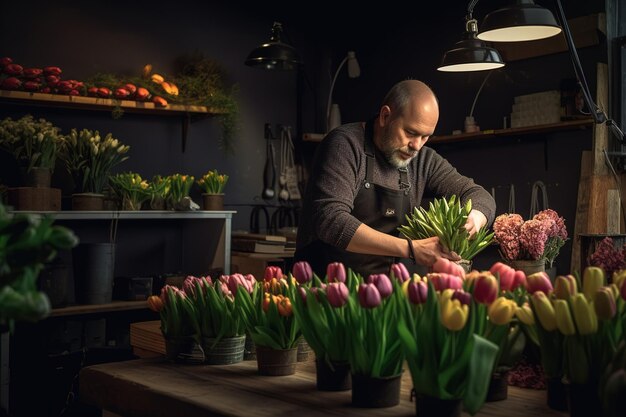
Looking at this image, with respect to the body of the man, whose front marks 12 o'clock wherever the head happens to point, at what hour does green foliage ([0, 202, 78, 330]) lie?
The green foliage is roughly at 2 o'clock from the man.

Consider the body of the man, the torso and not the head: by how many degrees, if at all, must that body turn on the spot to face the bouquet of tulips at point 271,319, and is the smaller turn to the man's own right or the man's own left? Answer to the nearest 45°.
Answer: approximately 45° to the man's own right

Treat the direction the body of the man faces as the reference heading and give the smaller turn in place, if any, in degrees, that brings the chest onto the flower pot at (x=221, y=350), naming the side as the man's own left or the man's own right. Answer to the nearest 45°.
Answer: approximately 45° to the man's own right

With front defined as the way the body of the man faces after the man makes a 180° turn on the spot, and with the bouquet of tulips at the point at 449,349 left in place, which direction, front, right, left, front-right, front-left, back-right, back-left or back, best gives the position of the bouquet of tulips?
back-left

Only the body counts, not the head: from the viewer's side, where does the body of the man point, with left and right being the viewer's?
facing the viewer and to the right of the viewer

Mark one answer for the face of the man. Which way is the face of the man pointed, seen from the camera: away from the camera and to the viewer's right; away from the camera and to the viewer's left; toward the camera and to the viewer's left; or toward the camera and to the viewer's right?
toward the camera and to the viewer's right

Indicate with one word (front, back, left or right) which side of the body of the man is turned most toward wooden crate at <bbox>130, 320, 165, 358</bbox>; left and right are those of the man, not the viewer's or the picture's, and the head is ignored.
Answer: right
